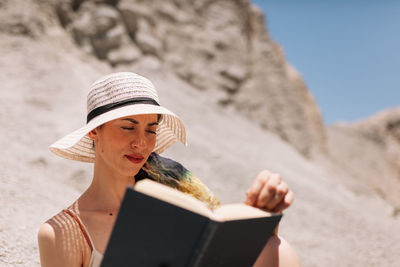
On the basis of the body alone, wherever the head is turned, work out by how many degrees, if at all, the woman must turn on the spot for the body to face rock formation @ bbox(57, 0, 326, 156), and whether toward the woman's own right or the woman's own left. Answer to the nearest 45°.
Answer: approximately 135° to the woman's own left

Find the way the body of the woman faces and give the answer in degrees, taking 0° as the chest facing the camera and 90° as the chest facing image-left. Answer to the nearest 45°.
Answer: approximately 315°

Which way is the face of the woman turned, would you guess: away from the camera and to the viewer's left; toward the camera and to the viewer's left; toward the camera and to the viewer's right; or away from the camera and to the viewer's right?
toward the camera and to the viewer's right

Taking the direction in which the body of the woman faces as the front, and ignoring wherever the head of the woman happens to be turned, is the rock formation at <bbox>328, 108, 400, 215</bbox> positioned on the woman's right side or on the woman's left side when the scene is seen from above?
on the woman's left side
